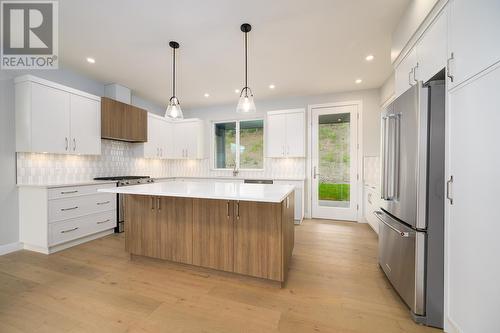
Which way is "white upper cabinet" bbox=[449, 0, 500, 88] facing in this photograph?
to the viewer's left

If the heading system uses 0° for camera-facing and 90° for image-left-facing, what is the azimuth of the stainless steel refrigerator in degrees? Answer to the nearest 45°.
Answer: approximately 90°

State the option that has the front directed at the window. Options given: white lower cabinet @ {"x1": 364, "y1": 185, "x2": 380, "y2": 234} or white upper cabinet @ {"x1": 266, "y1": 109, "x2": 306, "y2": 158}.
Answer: the white lower cabinet

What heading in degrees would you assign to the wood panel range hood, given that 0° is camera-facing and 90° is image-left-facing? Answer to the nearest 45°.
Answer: approximately 315°

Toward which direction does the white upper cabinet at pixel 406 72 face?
to the viewer's left

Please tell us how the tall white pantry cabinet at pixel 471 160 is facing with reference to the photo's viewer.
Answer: facing to the left of the viewer

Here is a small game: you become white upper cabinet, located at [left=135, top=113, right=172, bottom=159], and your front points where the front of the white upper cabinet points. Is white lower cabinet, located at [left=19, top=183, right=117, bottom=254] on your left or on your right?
on your right

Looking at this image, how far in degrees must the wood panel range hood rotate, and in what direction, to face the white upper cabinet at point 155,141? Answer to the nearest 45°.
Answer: approximately 90° to its left

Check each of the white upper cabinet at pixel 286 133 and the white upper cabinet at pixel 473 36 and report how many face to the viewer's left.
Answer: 1

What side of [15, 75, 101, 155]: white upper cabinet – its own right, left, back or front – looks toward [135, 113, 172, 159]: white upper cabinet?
left

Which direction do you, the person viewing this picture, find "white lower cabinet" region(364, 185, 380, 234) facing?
facing to the left of the viewer
